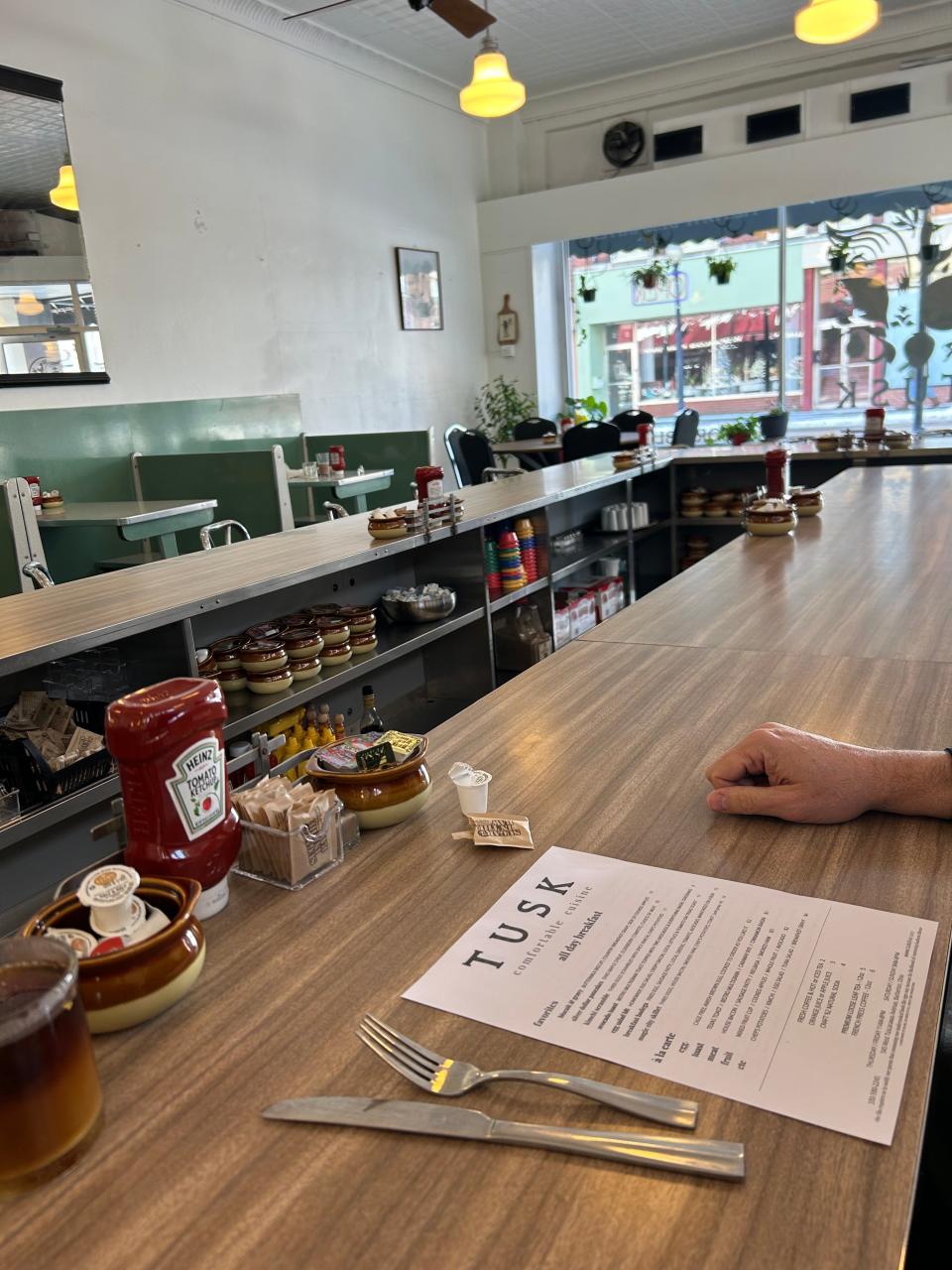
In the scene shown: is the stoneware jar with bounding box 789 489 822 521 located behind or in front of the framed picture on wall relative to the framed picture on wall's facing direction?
in front

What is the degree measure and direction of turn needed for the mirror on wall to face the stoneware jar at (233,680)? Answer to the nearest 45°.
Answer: approximately 45° to its right

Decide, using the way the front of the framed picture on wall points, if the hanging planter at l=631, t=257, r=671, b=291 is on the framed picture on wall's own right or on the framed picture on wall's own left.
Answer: on the framed picture on wall's own left

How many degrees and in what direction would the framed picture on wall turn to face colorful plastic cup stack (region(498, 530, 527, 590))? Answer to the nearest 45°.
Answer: approximately 45° to its right

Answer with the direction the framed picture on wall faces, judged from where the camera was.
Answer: facing the viewer and to the right of the viewer

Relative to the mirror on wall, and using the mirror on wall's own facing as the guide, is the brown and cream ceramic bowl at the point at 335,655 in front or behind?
in front

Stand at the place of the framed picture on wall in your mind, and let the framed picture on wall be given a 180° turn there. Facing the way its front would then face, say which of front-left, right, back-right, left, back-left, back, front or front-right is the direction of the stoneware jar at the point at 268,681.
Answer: back-left

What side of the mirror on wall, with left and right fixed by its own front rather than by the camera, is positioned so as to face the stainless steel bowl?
front

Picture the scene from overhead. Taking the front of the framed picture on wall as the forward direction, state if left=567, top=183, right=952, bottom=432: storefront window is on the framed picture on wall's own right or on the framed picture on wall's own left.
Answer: on the framed picture on wall's own left

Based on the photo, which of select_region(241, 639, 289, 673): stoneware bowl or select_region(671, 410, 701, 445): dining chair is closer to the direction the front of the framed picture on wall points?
the dining chair

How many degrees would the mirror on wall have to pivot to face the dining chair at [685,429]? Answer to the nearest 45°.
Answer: approximately 45° to its left

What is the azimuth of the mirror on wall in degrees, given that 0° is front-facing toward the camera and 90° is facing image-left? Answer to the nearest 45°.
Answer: approximately 315°

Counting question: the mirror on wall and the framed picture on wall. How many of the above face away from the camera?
0

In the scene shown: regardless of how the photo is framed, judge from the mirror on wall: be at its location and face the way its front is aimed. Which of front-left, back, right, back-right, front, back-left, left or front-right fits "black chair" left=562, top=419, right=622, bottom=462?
front-left
